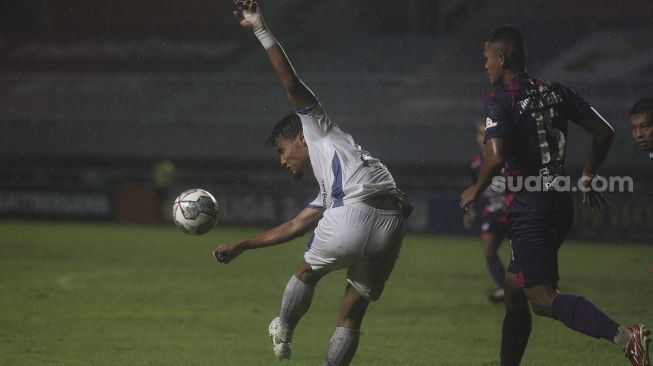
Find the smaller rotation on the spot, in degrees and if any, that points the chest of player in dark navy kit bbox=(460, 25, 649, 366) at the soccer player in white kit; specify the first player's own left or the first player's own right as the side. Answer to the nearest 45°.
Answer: approximately 45° to the first player's own left

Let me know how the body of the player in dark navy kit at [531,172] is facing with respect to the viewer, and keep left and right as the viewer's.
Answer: facing away from the viewer and to the left of the viewer
